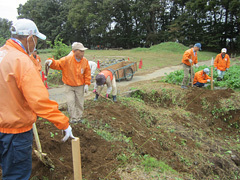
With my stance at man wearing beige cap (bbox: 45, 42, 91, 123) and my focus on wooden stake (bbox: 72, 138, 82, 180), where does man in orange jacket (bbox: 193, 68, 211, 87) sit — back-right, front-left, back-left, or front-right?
back-left

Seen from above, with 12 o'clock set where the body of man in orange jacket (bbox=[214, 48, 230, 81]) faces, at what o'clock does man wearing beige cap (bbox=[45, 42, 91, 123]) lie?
The man wearing beige cap is roughly at 1 o'clock from the man in orange jacket.

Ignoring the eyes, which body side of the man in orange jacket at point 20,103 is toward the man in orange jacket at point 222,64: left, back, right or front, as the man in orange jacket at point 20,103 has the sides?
front

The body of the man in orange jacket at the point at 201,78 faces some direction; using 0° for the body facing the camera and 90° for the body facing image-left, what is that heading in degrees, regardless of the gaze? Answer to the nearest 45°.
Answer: approximately 270°

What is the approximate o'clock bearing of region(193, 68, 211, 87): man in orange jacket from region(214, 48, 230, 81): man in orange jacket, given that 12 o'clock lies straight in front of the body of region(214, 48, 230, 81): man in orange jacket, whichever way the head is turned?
region(193, 68, 211, 87): man in orange jacket is roughly at 1 o'clock from region(214, 48, 230, 81): man in orange jacket.

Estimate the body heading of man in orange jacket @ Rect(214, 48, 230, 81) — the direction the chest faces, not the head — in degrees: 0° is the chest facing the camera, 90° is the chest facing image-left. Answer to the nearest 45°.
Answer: approximately 0°

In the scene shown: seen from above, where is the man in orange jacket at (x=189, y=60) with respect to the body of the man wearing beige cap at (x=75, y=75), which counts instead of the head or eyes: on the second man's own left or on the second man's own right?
on the second man's own left
